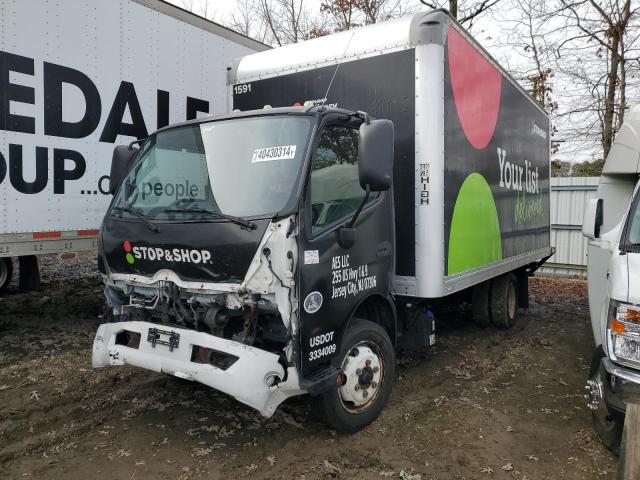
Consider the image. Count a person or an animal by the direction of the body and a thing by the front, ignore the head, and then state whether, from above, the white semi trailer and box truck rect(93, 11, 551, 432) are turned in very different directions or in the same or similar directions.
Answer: very different directions

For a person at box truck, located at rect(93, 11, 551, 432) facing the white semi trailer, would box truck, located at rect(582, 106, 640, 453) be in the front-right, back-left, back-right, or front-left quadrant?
back-right

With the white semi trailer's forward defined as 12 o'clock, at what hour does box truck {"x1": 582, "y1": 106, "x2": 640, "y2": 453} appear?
The box truck is roughly at 3 o'clock from the white semi trailer.

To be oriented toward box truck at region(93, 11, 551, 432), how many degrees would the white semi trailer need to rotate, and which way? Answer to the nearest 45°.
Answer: approximately 90° to its right

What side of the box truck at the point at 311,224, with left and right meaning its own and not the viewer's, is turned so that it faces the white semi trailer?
right

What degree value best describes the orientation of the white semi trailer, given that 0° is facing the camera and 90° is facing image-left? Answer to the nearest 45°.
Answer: approximately 225°

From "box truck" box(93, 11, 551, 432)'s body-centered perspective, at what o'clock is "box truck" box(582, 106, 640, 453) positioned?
"box truck" box(582, 106, 640, 453) is roughly at 8 o'clock from "box truck" box(93, 11, 551, 432).
